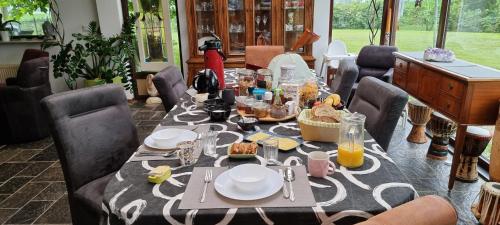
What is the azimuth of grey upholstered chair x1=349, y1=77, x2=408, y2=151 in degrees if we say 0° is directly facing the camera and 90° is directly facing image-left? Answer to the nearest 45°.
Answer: approximately 45°

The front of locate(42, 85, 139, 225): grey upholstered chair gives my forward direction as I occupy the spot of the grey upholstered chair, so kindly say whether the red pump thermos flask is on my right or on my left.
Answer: on my left

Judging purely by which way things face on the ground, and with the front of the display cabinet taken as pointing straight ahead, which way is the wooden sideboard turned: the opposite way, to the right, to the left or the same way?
to the right

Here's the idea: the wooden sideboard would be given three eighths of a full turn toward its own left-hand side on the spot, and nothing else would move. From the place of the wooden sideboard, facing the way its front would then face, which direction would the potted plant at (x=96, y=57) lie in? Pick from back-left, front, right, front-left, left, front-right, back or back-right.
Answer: back

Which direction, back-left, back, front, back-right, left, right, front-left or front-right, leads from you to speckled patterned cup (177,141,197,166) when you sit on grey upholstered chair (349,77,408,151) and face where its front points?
front

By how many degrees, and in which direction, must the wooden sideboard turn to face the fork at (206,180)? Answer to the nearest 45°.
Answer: approximately 45° to its left

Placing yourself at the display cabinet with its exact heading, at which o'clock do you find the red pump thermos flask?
The red pump thermos flask is roughly at 12 o'clock from the display cabinet.

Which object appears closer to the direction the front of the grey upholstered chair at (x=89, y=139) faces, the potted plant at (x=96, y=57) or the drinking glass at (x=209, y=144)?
the drinking glass

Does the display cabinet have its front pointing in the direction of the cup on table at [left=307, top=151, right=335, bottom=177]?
yes

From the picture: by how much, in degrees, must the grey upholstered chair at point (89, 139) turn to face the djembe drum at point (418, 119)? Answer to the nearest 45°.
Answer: approximately 45° to its left

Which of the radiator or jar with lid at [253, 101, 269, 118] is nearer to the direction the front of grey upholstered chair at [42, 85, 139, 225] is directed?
the jar with lid

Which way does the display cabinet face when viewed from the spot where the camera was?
facing the viewer

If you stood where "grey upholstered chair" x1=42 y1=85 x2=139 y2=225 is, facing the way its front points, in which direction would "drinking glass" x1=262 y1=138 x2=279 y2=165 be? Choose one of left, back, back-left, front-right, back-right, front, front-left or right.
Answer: front

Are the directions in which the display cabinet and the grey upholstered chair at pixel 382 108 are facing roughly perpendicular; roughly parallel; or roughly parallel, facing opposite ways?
roughly perpendicular

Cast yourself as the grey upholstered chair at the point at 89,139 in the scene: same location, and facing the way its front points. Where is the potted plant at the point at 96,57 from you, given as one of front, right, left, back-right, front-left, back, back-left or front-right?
back-left

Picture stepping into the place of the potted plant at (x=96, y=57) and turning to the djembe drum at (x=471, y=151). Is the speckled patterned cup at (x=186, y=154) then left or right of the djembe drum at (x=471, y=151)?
right

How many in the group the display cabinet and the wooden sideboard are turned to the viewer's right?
0

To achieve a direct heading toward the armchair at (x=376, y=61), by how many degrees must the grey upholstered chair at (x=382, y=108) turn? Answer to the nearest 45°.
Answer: approximately 135° to its right

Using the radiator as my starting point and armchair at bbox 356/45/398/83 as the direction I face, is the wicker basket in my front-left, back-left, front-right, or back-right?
front-right
